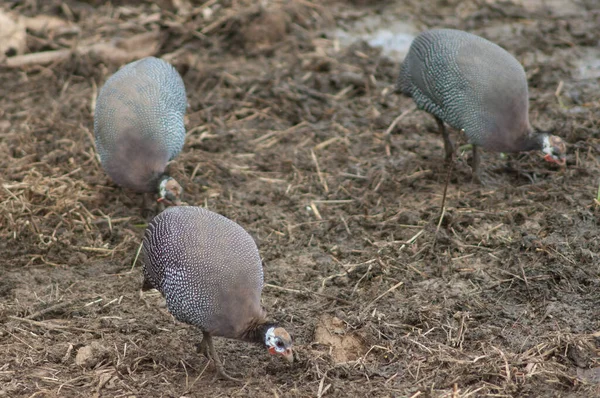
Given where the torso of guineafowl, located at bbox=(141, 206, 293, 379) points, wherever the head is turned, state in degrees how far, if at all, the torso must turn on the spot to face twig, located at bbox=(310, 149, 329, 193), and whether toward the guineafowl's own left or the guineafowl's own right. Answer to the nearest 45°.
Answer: approximately 90° to the guineafowl's own left

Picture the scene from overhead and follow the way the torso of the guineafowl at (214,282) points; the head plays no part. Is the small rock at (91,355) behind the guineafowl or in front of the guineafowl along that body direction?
behind

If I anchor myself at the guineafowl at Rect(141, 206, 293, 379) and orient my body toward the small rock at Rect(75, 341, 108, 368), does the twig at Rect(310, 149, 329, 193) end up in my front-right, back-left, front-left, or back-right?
back-right

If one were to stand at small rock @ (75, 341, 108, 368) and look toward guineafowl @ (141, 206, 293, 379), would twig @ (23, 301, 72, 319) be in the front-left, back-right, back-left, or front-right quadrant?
back-left

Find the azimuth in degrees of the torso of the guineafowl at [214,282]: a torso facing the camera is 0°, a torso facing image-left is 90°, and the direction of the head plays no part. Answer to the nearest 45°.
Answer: approximately 315°

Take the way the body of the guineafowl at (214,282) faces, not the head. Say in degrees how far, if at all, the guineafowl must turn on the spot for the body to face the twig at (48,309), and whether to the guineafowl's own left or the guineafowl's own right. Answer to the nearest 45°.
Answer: approximately 180°
